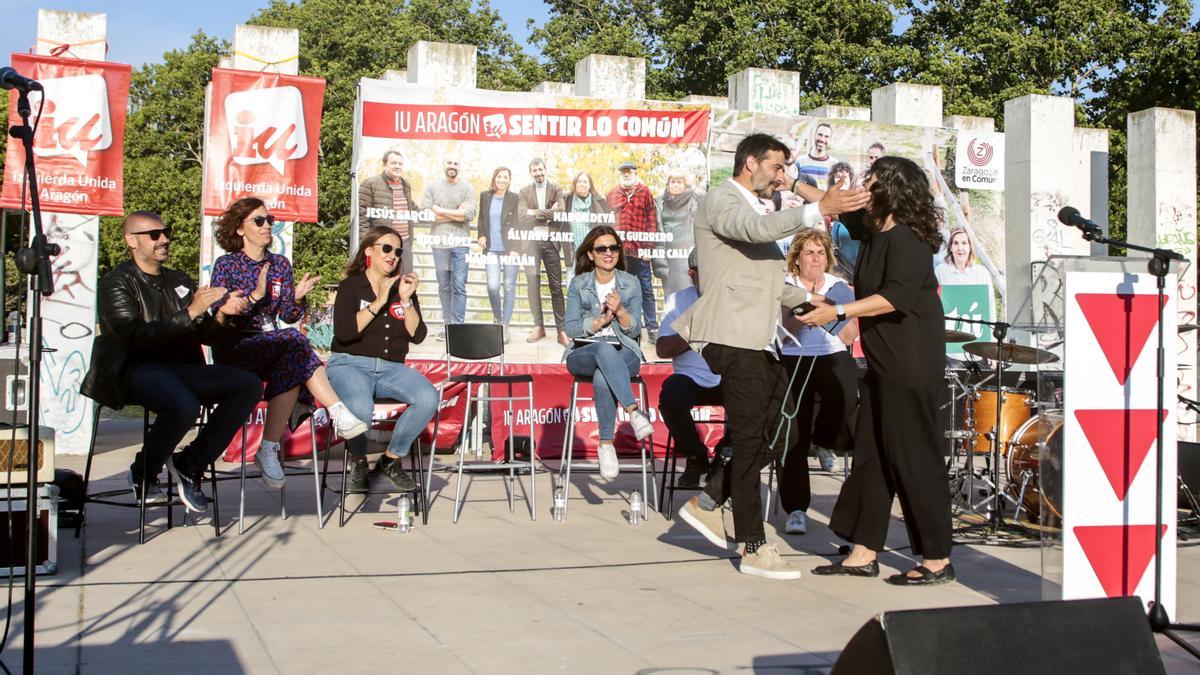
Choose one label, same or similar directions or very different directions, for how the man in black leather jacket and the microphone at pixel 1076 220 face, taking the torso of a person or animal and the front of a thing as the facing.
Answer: very different directions

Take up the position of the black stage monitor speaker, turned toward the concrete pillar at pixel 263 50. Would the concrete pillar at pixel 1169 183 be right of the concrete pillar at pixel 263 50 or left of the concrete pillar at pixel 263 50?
right

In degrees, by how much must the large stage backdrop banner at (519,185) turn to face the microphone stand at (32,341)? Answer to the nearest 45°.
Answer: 0° — it already faces it

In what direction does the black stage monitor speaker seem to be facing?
away from the camera

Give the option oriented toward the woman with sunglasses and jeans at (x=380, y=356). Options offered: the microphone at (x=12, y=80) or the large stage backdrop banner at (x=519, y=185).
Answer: the large stage backdrop banner

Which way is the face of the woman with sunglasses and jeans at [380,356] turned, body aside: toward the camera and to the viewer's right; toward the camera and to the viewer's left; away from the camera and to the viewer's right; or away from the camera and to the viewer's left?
toward the camera and to the viewer's right

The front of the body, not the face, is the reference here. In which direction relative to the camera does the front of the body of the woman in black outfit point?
to the viewer's left

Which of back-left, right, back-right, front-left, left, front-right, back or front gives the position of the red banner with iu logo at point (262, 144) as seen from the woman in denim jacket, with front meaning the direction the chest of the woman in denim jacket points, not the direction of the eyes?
back-right

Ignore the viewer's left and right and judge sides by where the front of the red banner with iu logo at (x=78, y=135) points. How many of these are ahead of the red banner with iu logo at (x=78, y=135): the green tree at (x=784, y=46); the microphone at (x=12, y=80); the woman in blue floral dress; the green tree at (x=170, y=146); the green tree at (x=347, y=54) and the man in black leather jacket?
3

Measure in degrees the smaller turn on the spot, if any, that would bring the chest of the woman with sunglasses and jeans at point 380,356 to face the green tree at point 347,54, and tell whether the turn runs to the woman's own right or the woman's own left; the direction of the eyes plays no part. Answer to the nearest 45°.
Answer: approximately 135° to the woman's own left
